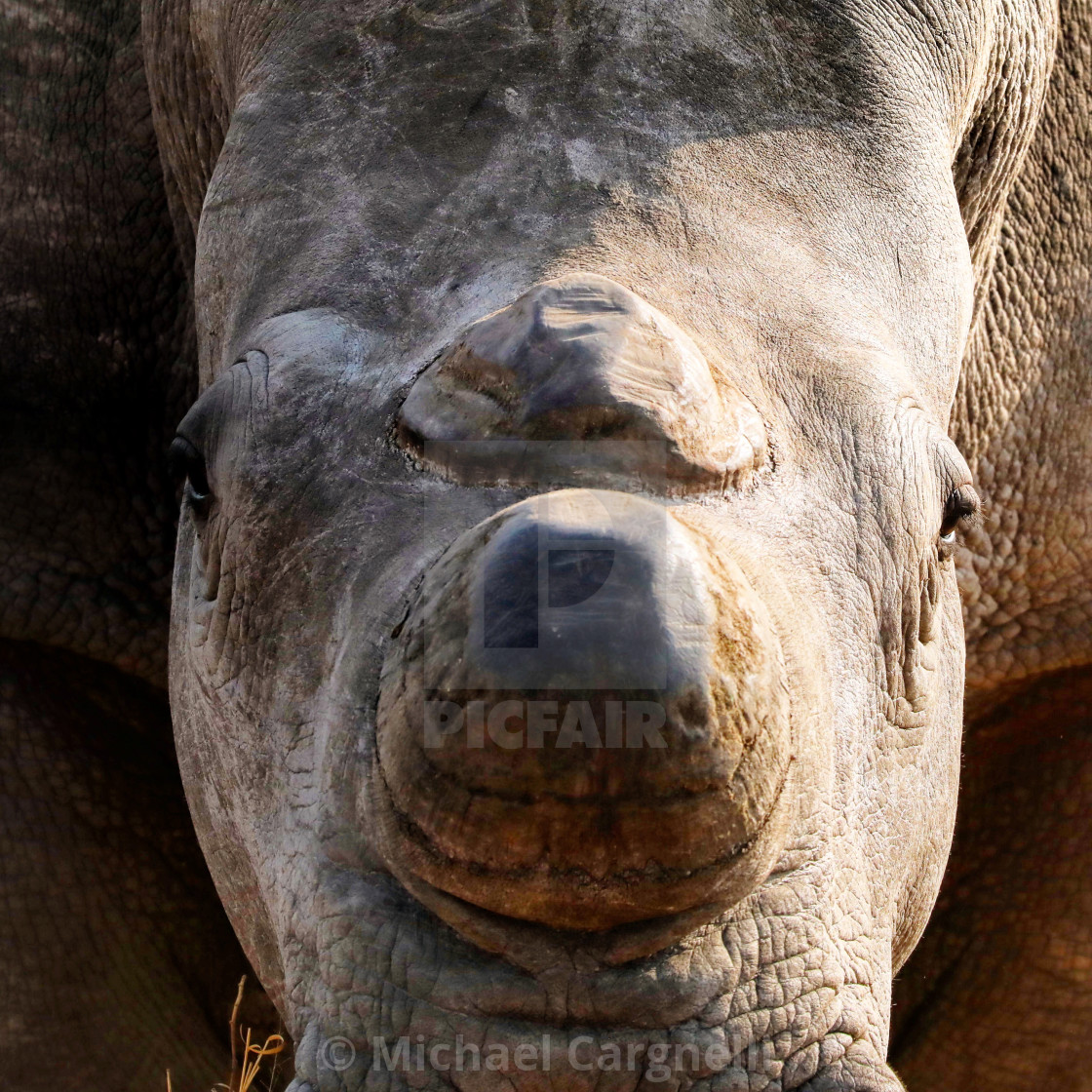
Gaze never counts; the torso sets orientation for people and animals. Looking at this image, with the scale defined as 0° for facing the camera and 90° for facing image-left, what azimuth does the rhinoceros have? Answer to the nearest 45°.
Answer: approximately 0°
